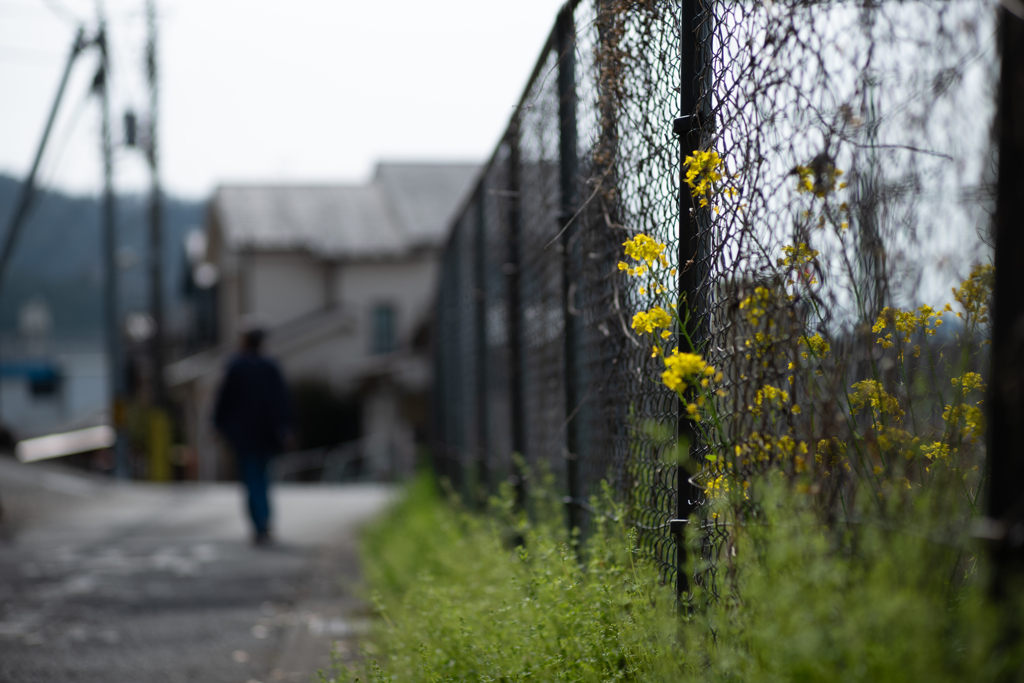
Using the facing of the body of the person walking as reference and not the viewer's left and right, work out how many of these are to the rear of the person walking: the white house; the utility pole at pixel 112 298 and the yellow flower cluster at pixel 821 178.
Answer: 1

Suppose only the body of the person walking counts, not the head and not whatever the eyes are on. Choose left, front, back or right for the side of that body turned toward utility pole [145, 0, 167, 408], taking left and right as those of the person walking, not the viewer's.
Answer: front

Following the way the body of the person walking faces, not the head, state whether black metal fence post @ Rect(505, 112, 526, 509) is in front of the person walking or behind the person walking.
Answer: behind

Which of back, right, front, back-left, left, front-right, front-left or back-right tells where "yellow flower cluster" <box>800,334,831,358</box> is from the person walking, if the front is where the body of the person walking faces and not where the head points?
back

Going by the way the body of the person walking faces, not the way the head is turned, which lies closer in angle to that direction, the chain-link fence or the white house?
the white house

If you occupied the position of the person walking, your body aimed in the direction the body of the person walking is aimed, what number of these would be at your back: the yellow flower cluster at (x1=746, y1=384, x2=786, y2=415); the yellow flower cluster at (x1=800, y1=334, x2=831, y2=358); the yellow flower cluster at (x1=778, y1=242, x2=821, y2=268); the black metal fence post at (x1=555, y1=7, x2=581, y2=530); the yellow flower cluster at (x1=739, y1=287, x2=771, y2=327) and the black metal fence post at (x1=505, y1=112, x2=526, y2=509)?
6

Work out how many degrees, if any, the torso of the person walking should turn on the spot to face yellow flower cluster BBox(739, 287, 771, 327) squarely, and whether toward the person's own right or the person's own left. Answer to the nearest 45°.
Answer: approximately 180°

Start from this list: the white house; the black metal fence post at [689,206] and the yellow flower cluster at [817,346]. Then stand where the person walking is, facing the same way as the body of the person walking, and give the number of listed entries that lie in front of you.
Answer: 1

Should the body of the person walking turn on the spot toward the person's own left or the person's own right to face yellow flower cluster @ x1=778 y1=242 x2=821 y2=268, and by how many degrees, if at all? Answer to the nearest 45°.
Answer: approximately 180°

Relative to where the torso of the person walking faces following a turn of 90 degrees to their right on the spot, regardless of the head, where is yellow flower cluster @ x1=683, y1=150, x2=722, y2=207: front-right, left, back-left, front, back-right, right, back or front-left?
right

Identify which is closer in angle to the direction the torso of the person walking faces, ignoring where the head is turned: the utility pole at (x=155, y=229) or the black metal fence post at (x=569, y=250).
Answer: the utility pole

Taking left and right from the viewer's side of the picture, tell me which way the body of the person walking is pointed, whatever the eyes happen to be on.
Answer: facing away from the viewer

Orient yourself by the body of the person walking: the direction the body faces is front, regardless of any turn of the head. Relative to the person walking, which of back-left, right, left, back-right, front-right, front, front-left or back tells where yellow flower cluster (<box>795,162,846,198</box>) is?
back

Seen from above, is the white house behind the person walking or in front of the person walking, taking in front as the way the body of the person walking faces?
in front

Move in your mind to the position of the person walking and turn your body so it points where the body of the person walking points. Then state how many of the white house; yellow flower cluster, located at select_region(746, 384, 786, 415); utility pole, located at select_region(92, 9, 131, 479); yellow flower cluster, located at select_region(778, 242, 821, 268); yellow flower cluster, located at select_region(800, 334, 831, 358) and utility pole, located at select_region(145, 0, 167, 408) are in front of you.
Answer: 3

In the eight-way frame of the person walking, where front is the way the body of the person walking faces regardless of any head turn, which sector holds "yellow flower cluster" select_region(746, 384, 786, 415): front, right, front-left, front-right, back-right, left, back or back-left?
back
